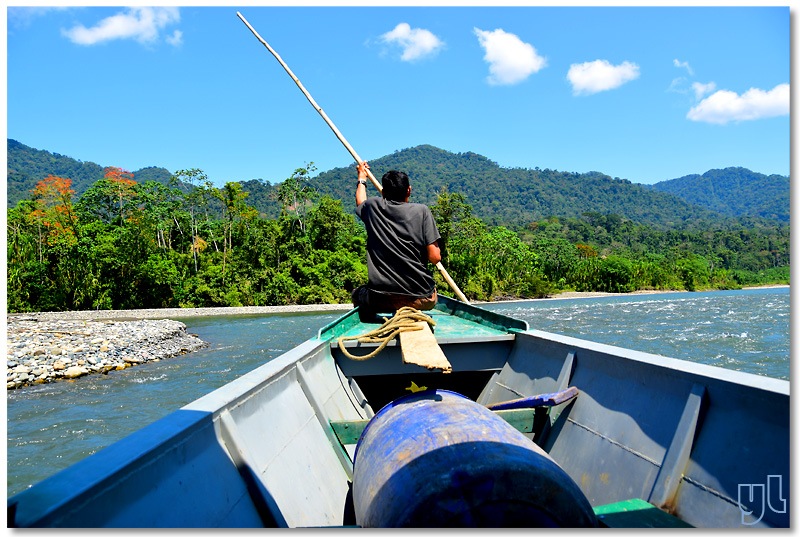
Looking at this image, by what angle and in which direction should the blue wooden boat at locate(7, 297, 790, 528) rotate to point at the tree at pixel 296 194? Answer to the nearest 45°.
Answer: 0° — it already faces it

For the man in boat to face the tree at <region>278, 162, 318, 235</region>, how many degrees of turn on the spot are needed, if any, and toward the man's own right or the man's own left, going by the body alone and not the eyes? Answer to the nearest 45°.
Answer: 0° — they already face it

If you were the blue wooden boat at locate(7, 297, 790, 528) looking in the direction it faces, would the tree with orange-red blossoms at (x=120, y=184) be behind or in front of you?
in front

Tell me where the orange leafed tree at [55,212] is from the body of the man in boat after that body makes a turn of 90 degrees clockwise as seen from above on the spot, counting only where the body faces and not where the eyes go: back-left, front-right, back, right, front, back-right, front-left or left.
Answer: back-left

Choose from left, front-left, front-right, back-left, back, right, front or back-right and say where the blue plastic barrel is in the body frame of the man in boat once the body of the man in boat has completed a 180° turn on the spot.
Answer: front

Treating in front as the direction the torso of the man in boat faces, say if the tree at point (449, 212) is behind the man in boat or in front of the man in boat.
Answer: in front

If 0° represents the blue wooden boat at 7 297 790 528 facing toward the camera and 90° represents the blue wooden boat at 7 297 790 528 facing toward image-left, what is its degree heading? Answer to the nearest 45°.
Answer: approximately 180°

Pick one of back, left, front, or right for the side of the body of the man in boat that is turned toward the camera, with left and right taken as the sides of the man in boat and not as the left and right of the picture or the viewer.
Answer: back

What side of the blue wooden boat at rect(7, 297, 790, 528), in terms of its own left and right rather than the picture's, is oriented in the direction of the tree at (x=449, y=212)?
front
